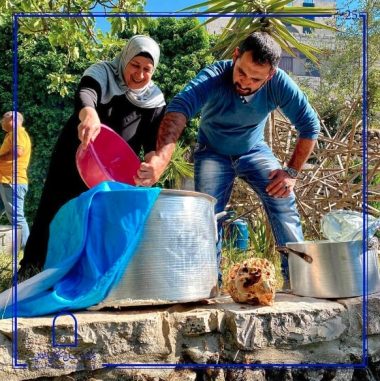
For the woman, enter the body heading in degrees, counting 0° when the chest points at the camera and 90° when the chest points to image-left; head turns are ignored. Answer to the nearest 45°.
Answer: approximately 315°

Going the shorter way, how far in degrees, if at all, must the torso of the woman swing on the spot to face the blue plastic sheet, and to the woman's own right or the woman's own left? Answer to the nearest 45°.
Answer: approximately 45° to the woman's own right

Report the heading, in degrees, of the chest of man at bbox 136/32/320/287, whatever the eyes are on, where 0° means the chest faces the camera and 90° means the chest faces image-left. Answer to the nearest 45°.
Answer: approximately 0°

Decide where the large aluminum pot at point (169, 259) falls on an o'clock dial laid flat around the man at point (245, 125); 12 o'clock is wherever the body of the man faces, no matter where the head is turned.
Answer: The large aluminum pot is roughly at 1 o'clock from the man.
